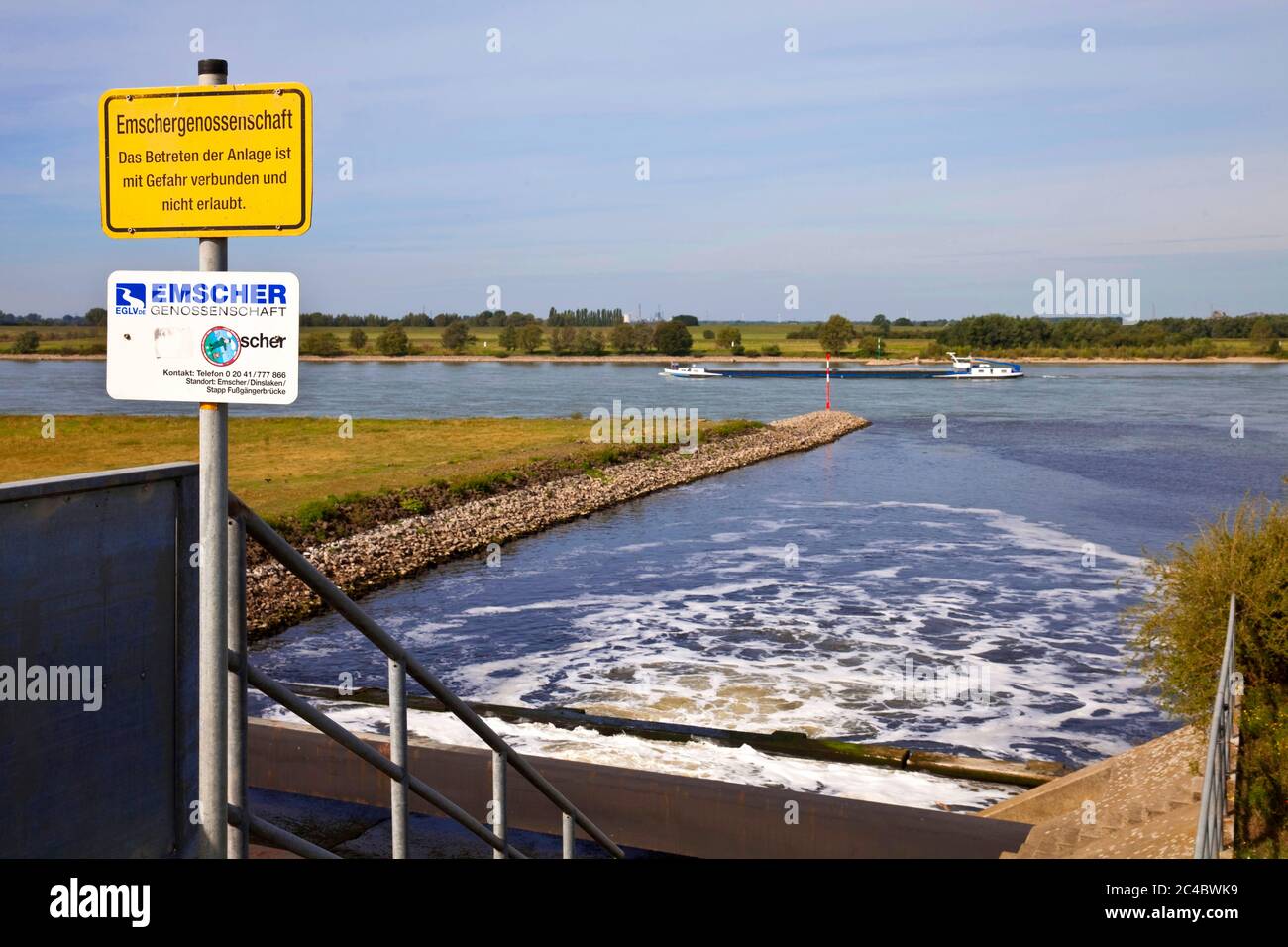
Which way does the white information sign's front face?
toward the camera

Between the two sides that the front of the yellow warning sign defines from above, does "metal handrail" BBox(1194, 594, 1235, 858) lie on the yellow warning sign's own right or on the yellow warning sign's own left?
on the yellow warning sign's own left

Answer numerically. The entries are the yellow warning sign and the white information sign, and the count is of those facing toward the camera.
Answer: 2

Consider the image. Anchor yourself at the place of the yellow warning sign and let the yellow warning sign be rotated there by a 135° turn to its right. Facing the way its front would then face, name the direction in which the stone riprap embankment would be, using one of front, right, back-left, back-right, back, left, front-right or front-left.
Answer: front-right

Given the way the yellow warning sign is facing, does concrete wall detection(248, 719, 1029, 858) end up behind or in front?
behind

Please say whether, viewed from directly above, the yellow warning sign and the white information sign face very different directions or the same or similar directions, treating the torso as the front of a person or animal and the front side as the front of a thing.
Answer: same or similar directions
